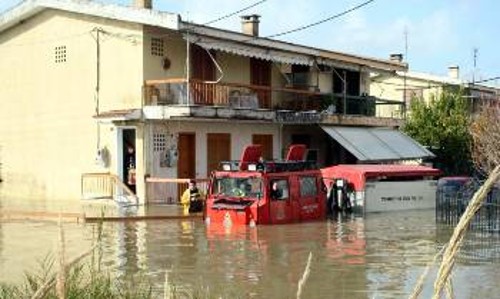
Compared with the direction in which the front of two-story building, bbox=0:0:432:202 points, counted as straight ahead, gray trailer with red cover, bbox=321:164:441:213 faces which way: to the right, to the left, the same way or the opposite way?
to the right

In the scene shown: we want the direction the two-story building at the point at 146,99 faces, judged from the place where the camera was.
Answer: facing the viewer and to the right of the viewer

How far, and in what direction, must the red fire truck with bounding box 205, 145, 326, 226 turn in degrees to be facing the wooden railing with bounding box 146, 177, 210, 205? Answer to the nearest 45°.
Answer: approximately 90° to its right

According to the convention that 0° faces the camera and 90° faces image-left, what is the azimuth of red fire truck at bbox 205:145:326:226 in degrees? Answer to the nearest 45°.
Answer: approximately 45°

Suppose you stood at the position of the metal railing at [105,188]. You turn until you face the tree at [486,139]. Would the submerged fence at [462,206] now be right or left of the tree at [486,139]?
right

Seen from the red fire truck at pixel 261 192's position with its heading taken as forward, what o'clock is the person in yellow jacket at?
The person in yellow jacket is roughly at 3 o'clock from the red fire truck.

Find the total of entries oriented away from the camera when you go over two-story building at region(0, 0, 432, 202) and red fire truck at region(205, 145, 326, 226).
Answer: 0

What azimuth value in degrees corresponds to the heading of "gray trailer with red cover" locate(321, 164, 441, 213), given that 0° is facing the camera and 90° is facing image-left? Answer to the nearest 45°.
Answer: approximately 45°

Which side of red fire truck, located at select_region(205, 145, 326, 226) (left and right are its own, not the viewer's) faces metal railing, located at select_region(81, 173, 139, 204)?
right
